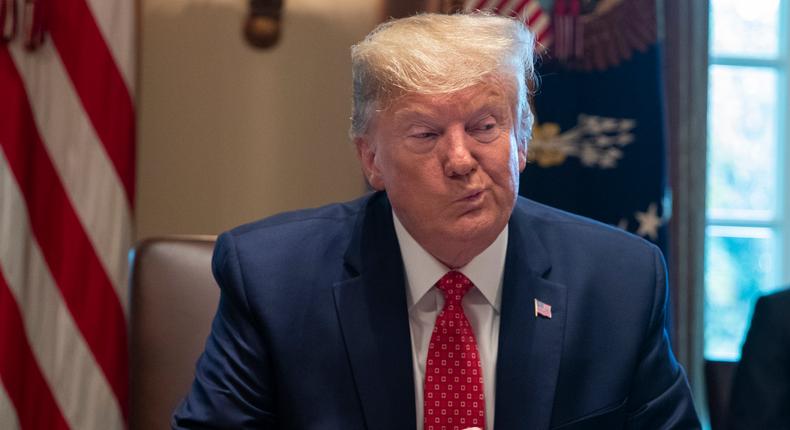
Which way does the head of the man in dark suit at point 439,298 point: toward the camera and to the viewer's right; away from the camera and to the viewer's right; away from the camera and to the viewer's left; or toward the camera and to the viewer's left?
toward the camera and to the viewer's right

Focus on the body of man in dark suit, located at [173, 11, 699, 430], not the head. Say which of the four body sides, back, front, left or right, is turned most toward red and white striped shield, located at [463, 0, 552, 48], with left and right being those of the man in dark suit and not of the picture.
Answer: back

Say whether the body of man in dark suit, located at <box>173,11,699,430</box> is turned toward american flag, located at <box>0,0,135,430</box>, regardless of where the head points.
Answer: no

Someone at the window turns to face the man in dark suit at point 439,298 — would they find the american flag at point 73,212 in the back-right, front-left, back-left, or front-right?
front-right

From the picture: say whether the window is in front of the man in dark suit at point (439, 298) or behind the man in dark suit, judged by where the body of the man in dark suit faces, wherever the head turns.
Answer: behind

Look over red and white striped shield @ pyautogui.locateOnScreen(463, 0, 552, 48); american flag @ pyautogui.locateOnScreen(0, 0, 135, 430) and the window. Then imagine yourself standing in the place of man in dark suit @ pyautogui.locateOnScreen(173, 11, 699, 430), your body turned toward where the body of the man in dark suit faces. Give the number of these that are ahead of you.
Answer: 0

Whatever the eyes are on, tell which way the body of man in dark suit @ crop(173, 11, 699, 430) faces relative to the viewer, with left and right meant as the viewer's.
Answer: facing the viewer

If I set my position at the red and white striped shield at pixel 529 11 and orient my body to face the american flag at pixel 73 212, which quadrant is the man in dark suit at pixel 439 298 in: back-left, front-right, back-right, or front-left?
front-left
